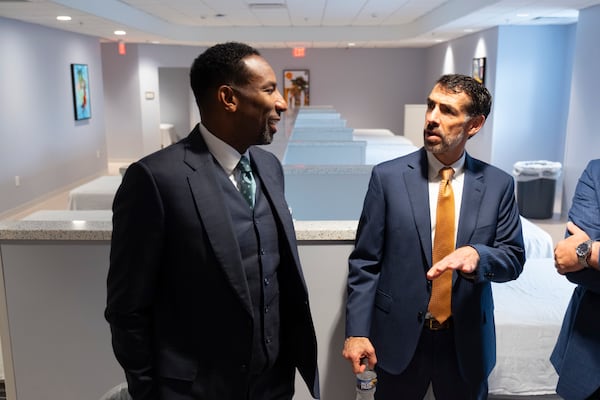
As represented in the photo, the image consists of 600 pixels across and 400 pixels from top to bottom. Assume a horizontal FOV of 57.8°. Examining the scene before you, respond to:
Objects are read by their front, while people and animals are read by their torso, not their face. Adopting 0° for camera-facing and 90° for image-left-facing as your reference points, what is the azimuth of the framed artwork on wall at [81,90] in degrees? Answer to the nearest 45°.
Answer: approximately 315°

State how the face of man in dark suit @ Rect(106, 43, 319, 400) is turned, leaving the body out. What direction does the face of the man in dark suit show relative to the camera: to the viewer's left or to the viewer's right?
to the viewer's right

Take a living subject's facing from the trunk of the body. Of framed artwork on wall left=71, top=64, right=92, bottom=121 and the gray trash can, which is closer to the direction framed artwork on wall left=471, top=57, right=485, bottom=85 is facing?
the framed artwork on wall

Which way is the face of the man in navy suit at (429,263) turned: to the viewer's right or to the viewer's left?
to the viewer's left

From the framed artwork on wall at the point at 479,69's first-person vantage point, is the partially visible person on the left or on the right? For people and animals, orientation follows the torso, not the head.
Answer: on its left

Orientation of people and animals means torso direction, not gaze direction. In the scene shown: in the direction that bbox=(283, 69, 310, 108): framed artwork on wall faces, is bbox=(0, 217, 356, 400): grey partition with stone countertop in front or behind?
in front

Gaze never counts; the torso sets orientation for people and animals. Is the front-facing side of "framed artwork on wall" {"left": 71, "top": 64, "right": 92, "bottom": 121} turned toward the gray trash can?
yes

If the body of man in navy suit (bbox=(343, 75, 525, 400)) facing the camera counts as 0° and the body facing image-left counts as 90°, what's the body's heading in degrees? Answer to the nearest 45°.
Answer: approximately 0°

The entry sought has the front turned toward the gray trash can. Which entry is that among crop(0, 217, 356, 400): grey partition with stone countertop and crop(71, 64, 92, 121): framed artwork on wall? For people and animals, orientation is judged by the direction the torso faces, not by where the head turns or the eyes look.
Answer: the framed artwork on wall

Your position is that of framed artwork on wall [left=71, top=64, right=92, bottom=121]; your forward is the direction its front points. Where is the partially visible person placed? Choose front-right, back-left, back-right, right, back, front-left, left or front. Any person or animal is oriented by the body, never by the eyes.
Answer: front-right

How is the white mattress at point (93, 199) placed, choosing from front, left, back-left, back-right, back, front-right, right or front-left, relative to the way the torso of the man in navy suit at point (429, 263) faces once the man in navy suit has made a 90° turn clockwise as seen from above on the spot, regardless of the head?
front-right

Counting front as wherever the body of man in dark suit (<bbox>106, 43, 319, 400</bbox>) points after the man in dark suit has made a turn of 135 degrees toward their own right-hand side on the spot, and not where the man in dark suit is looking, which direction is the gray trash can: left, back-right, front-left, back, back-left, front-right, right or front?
back-right

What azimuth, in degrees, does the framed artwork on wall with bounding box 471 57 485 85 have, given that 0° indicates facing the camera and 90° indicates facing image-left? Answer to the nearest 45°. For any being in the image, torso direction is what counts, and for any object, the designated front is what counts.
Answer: approximately 45°
